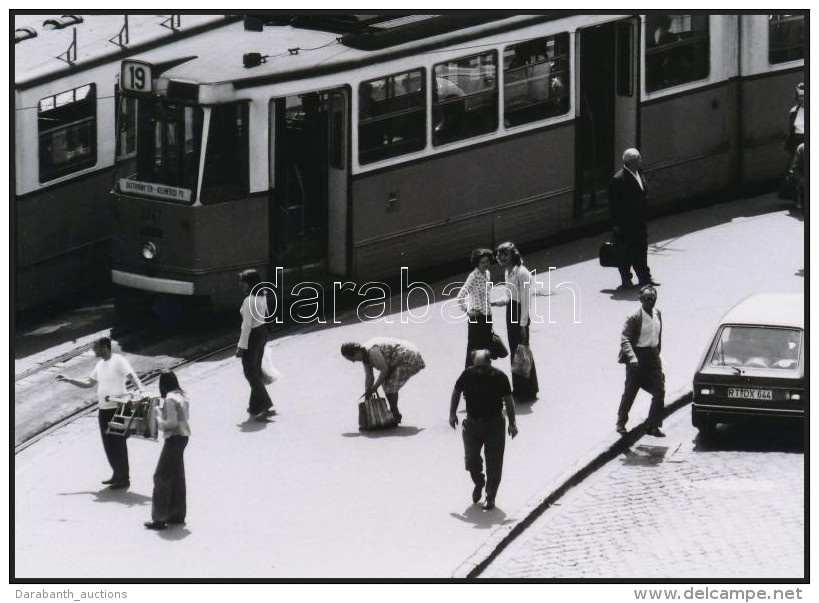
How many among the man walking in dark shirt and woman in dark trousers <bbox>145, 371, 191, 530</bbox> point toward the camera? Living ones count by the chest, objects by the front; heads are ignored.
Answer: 1

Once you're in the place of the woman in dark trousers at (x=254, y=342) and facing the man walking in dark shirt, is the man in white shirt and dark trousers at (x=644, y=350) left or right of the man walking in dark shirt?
left

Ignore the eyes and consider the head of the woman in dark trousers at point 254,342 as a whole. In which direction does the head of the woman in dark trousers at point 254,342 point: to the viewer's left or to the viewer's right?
to the viewer's left

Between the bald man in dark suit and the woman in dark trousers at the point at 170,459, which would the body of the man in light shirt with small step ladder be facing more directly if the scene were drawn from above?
the woman in dark trousers

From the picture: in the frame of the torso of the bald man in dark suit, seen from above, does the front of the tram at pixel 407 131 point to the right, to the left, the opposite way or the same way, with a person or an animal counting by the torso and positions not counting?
to the right

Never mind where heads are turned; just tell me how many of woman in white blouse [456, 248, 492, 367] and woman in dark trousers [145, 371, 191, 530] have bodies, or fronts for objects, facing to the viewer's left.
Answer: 1

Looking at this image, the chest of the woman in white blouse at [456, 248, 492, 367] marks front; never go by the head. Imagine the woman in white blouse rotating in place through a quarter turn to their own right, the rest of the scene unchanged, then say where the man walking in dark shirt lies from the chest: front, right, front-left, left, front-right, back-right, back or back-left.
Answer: front-left

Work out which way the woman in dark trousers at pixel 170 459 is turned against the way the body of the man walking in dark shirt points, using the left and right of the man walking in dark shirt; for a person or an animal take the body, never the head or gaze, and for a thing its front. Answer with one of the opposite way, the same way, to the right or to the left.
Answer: to the right

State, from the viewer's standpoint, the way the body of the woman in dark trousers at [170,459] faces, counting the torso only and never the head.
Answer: to the viewer's left

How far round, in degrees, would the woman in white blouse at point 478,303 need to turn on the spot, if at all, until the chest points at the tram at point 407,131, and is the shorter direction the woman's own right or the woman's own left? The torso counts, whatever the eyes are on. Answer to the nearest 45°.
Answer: approximately 135° to the woman's own left

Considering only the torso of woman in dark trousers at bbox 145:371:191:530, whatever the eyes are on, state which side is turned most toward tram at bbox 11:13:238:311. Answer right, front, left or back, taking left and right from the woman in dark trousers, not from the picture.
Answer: right

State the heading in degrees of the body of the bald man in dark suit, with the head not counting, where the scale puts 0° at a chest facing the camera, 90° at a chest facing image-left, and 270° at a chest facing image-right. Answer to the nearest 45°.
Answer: approximately 315°

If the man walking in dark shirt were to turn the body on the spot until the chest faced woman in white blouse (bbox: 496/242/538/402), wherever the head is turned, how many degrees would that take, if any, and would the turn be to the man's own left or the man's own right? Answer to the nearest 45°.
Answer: approximately 180°
